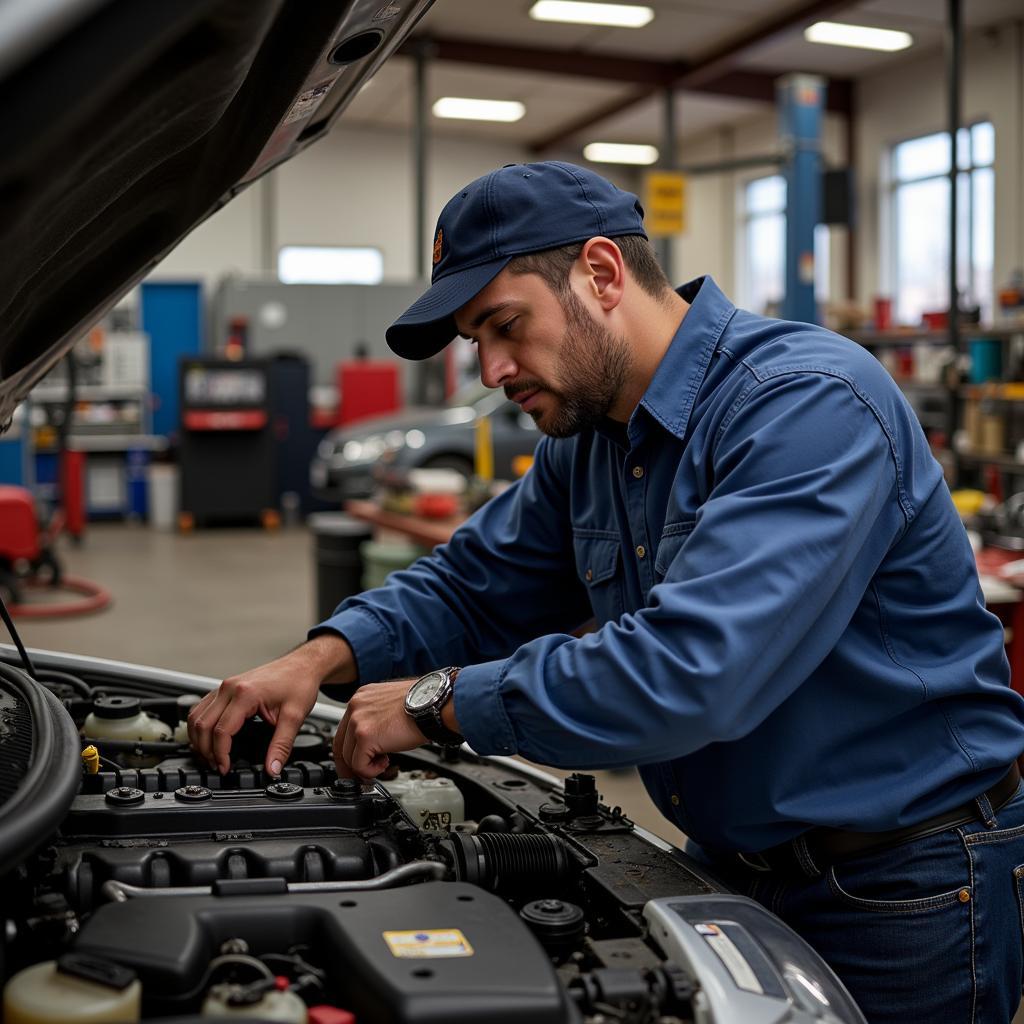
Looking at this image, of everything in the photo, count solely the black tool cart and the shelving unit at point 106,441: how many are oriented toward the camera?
2

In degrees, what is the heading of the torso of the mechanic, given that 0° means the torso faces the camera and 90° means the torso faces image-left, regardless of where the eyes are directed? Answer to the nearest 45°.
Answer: approximately 45°

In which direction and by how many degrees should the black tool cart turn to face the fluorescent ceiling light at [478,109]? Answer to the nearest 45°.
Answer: approximately 135° to its left

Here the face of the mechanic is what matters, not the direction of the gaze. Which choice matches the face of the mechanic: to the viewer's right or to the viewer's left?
to the viewer's left

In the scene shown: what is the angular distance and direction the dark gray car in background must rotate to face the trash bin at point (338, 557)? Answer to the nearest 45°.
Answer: approximately 45° to its left
